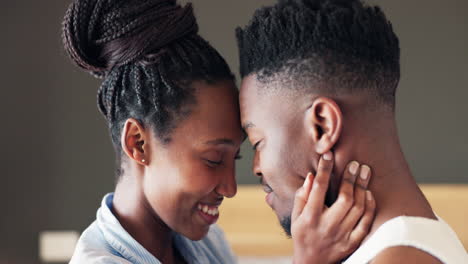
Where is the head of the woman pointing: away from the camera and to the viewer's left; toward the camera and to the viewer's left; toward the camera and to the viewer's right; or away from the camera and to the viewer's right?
toward the camera and to the viewer's right

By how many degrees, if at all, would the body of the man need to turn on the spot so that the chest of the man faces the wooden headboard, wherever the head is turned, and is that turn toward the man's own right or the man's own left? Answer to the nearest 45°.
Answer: approximately 90° to the man's own right

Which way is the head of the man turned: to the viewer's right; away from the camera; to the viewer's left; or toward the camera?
to the viewer's left

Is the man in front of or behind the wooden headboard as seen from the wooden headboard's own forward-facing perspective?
in front

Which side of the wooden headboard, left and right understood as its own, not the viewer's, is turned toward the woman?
front

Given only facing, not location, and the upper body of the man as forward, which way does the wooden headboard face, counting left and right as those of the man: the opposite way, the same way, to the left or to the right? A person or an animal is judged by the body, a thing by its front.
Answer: to the left

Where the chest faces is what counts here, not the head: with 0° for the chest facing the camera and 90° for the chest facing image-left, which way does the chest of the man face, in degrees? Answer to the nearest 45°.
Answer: approximately 90°

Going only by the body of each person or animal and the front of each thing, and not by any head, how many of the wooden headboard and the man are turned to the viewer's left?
1

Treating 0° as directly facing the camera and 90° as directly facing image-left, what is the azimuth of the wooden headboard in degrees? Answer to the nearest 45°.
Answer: approximately 0°
